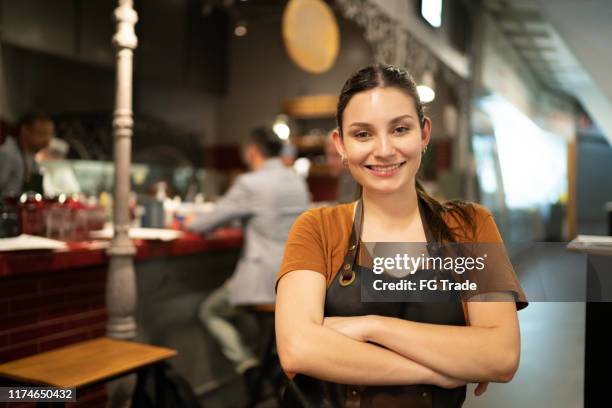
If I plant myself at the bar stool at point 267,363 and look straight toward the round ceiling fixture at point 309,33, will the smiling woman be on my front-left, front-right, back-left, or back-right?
back-right

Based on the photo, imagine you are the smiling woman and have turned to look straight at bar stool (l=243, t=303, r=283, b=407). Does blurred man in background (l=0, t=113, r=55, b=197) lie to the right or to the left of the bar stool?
left

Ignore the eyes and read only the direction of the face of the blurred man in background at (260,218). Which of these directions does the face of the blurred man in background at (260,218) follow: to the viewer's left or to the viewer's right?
to the viewer's left

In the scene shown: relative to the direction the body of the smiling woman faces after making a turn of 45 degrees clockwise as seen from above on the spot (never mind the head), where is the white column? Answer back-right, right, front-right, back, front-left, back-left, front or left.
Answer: right

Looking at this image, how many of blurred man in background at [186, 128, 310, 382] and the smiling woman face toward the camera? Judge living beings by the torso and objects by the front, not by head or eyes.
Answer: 1

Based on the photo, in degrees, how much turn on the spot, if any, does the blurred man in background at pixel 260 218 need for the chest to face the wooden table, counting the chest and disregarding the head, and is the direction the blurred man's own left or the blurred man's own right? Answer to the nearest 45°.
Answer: approximately 90° to the blurred man's own left

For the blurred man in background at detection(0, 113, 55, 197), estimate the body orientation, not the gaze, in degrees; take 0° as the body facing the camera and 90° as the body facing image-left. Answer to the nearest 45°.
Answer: approximately 315°

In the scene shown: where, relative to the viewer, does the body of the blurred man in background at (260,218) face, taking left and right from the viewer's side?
facing away from the viewer and to the left of the viewer

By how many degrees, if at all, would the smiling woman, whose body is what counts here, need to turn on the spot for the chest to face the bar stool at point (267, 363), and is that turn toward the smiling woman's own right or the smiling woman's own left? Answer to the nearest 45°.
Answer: approximately 180°
